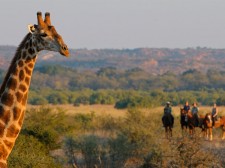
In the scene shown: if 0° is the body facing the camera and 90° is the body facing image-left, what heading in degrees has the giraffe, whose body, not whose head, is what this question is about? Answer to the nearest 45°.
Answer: approximately 270°
